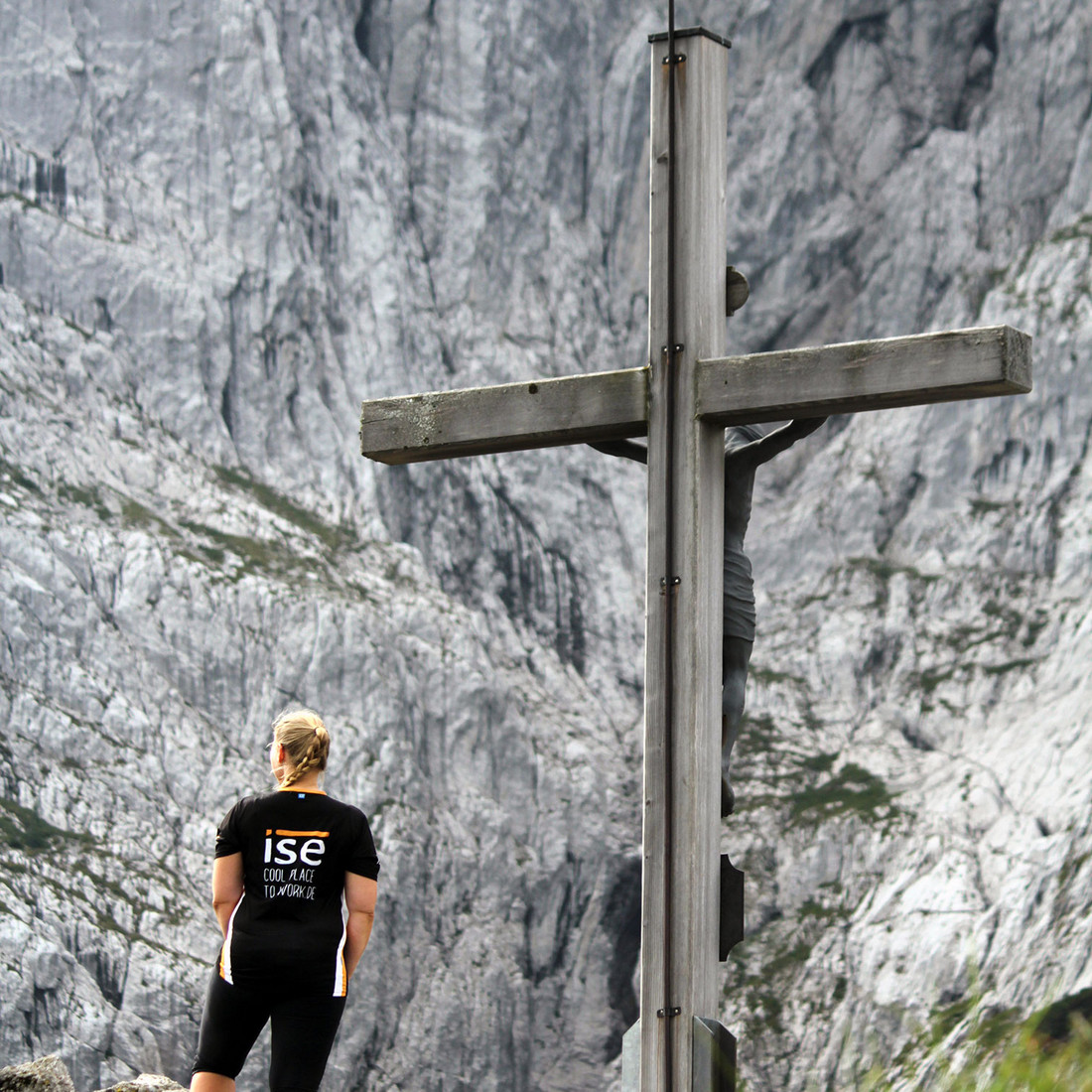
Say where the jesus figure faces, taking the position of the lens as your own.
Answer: facing away from the viewer and to the right of the viewer

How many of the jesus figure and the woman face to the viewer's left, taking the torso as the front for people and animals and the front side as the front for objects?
0

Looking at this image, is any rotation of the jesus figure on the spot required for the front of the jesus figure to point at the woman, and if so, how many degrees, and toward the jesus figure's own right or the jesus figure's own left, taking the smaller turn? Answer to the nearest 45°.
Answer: approximately 135° to the jesus figure's own left

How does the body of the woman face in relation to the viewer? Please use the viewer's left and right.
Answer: facing away from the viewer

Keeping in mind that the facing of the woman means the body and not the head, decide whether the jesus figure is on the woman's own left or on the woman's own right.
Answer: on the woman's own right
